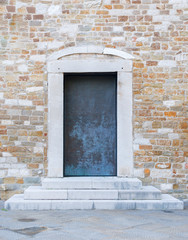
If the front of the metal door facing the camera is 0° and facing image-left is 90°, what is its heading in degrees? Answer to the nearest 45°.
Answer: approximately 0°
